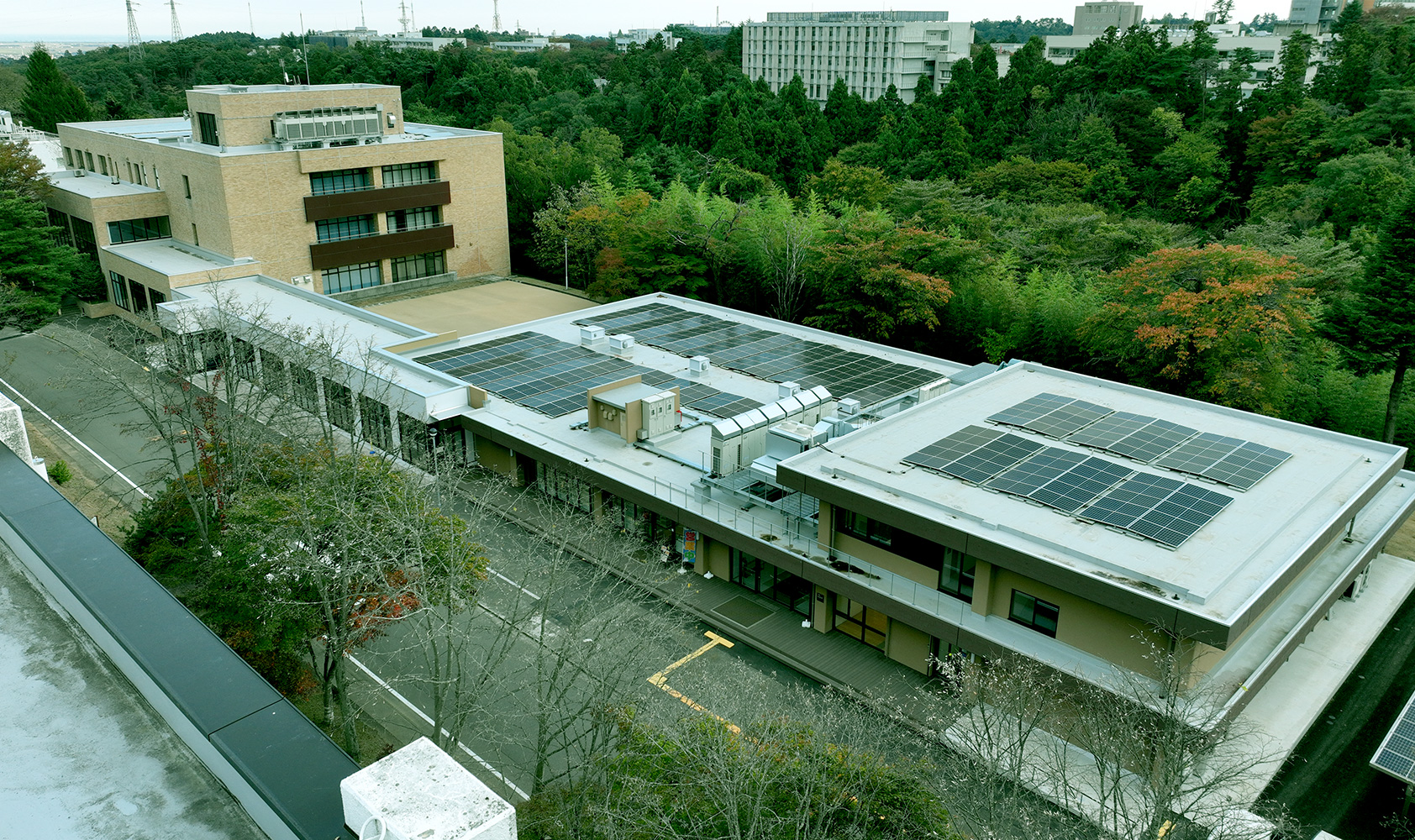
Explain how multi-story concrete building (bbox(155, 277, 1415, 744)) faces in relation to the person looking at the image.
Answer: facing the viewer and to the left of the viewer

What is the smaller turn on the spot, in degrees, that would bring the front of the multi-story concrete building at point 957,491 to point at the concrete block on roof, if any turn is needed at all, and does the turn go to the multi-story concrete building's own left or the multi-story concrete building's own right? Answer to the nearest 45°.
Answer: approximately 45° to the multi-story concrete building's own left

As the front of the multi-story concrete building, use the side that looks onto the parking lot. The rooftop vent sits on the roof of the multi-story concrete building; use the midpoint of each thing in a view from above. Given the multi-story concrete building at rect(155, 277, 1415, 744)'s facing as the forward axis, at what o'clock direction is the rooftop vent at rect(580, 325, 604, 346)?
The rooftop vent is roughly at 3 o'clock from the multi-story concrete building.

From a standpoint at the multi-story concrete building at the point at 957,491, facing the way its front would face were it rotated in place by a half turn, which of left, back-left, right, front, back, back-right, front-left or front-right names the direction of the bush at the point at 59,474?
back-left

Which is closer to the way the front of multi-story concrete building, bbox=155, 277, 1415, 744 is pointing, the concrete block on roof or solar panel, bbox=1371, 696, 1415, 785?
the concrete block on roof

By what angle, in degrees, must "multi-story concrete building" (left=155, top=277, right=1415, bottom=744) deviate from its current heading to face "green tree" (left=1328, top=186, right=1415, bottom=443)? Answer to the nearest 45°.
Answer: approximately 180°

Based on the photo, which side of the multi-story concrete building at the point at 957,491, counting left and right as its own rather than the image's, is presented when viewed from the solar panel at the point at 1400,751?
left
